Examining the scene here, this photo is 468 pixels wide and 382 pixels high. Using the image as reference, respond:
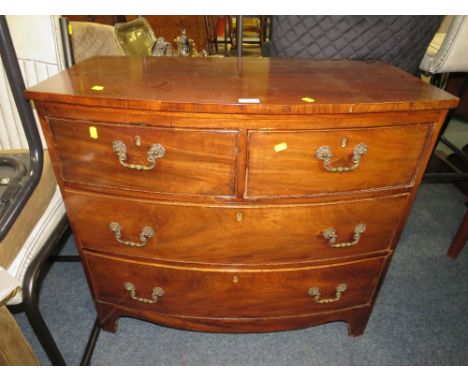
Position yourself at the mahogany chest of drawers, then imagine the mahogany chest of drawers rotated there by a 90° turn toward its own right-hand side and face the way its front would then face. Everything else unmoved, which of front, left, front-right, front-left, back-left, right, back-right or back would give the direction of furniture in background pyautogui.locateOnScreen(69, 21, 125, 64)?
front-right

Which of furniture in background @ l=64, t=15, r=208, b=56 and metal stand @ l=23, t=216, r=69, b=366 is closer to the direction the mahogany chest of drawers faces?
the metal stand

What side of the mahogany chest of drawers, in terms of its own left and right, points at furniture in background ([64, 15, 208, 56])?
back

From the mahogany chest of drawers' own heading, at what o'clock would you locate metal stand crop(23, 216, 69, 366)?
The metal stand is roughly at 2 o'clock from the mahogany chest of drawers.

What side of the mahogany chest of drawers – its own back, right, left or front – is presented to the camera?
front

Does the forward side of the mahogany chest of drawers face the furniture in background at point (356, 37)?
no

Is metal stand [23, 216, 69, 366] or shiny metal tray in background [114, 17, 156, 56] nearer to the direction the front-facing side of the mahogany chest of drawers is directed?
the metal stand

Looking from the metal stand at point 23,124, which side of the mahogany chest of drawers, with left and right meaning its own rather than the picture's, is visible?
right

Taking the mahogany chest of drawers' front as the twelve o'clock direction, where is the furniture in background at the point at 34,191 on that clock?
The furniture in background is roughly at 3 o'clock from the mahogany chest of drawers.

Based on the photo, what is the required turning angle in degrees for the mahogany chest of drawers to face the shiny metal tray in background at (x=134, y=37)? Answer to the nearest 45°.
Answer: approximately 135° to its right
